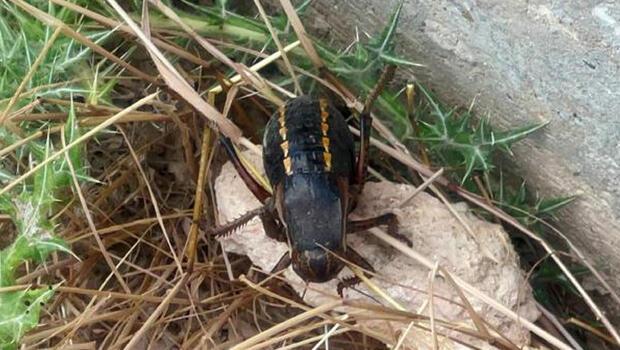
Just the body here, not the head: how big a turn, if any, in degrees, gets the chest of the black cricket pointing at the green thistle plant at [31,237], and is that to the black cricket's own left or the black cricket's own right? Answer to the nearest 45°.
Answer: approximately 90° to the black cricket's own right

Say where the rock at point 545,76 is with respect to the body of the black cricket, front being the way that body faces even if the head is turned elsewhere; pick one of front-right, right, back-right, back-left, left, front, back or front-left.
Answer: left

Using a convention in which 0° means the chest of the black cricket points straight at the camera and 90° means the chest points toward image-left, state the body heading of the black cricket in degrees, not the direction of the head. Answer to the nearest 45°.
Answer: approximately 0°
